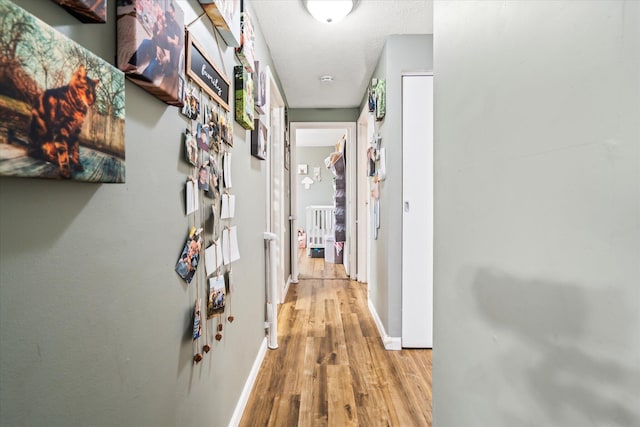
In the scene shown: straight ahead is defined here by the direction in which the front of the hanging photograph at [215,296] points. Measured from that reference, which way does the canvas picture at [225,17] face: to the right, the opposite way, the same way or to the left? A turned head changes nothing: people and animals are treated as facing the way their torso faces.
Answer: the same way

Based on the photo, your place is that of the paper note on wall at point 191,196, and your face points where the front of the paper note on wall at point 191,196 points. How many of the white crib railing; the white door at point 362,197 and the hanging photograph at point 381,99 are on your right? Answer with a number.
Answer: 0

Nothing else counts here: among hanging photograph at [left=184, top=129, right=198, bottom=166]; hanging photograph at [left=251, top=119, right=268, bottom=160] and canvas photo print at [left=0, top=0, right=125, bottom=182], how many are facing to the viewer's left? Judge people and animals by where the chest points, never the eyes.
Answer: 0

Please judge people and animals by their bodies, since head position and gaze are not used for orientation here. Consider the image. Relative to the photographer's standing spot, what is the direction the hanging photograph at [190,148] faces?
facing the viewer and to the right of the viewer

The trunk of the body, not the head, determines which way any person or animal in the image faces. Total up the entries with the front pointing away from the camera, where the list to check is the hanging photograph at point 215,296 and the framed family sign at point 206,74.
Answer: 0

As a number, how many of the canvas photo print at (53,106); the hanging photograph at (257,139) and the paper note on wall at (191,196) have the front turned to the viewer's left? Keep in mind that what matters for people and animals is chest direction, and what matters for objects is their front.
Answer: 0

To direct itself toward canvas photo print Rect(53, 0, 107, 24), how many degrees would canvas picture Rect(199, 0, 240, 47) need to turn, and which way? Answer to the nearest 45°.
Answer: approximately 45° to its right

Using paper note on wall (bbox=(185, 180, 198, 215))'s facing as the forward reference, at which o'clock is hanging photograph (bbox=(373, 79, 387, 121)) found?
The hanging photograph is roughly at 9 o'clock from the paper note on wall.

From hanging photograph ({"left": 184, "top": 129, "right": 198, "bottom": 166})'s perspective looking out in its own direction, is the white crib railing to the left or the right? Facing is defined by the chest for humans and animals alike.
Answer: on its left

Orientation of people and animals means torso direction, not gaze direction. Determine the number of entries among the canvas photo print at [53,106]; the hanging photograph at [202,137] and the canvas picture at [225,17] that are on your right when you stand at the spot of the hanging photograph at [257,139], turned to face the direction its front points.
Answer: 3

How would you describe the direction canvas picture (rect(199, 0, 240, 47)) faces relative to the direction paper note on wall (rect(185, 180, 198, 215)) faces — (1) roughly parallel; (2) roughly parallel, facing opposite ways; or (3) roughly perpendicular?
roughly parallel

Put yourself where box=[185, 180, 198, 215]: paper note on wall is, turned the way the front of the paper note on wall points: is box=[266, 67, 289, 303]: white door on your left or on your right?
on your left

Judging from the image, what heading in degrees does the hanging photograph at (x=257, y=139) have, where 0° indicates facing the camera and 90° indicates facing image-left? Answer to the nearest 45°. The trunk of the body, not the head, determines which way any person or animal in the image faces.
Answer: approximately 270°

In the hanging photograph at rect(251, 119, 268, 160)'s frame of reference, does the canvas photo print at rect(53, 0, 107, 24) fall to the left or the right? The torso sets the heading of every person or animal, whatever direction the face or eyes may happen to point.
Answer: on its right
